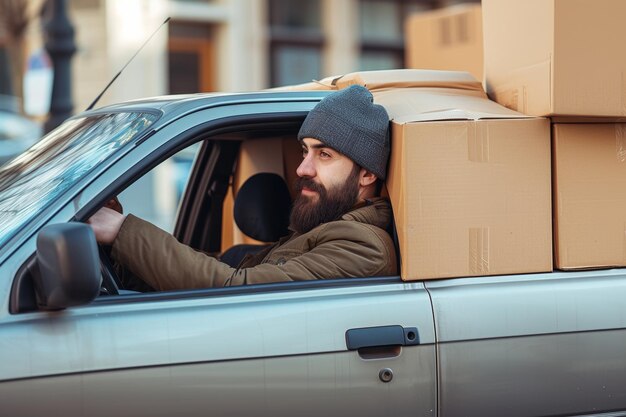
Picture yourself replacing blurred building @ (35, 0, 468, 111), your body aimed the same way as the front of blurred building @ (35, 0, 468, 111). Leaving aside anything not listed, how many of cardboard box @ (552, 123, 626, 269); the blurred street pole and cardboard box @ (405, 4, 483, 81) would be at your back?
0

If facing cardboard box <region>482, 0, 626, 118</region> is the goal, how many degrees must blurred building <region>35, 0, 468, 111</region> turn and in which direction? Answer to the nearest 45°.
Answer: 0° — it already faces it

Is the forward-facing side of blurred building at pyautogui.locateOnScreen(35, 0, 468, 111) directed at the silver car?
yes

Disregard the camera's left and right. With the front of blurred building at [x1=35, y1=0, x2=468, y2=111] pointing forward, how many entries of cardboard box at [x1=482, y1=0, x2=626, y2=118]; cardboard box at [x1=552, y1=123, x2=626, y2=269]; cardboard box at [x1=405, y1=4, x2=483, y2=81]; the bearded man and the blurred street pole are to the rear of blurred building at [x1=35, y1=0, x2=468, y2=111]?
0

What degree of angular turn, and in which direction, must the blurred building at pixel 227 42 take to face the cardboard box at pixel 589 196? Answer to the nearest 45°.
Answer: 0° — it already faces it

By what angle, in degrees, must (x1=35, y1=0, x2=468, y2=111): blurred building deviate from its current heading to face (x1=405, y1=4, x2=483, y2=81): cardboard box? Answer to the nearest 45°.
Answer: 0° — it already faces it

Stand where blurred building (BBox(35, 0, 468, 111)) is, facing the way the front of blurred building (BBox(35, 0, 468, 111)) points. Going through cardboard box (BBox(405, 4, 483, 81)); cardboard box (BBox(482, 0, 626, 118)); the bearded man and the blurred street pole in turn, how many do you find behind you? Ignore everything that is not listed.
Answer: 0

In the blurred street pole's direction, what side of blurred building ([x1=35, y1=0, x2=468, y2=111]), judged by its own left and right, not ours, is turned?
front

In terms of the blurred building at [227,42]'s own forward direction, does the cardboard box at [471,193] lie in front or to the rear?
in front

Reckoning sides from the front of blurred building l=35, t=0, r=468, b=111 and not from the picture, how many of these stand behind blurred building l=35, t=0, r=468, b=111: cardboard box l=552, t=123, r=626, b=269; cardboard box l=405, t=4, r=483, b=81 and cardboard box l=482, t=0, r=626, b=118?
0

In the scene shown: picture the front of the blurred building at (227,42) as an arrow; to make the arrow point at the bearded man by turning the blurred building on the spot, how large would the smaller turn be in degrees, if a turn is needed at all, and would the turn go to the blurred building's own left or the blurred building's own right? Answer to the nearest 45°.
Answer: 0° — it already faces them

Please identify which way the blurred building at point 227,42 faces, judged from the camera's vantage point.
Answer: facing the viewer
